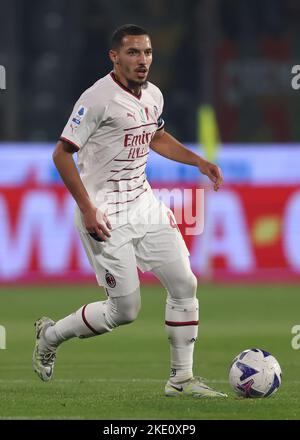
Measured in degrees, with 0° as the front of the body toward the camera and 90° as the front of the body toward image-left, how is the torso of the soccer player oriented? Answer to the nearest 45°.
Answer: approximately 315°

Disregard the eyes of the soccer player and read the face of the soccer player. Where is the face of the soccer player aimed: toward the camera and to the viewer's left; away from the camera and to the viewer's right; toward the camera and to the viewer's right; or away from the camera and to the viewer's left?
toward the camera and to the viewer's right
